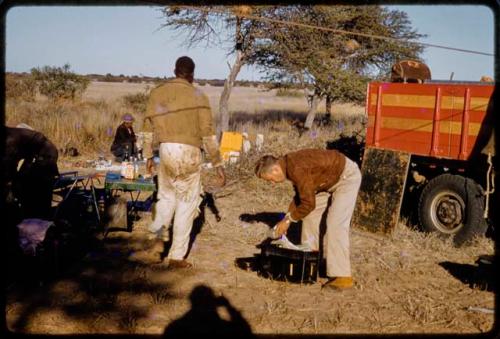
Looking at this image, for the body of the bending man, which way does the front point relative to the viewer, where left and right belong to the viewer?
facing to the left of the viewer

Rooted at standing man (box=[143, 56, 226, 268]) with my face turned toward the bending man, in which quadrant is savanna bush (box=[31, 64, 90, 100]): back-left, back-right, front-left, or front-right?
back-left

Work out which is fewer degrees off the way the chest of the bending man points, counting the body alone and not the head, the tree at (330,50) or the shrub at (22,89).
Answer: the shrub

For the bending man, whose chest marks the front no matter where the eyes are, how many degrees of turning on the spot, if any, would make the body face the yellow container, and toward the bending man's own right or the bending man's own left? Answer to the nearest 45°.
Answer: approximately 90° to the bending man's own right

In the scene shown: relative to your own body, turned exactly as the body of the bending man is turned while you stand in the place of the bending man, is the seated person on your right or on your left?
on your right

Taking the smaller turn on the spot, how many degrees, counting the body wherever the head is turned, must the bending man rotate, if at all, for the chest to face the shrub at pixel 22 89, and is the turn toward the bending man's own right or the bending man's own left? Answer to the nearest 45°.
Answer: approximately 45° to the bending man's own right

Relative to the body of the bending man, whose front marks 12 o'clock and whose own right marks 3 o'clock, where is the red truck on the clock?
The red truck is roughly at 4 o'clock from the bending man.

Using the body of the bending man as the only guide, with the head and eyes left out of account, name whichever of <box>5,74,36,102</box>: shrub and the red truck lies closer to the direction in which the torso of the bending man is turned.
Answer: the shrub

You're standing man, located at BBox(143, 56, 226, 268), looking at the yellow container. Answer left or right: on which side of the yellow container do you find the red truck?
right

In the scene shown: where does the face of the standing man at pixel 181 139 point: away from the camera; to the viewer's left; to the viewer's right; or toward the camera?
away from the camera
